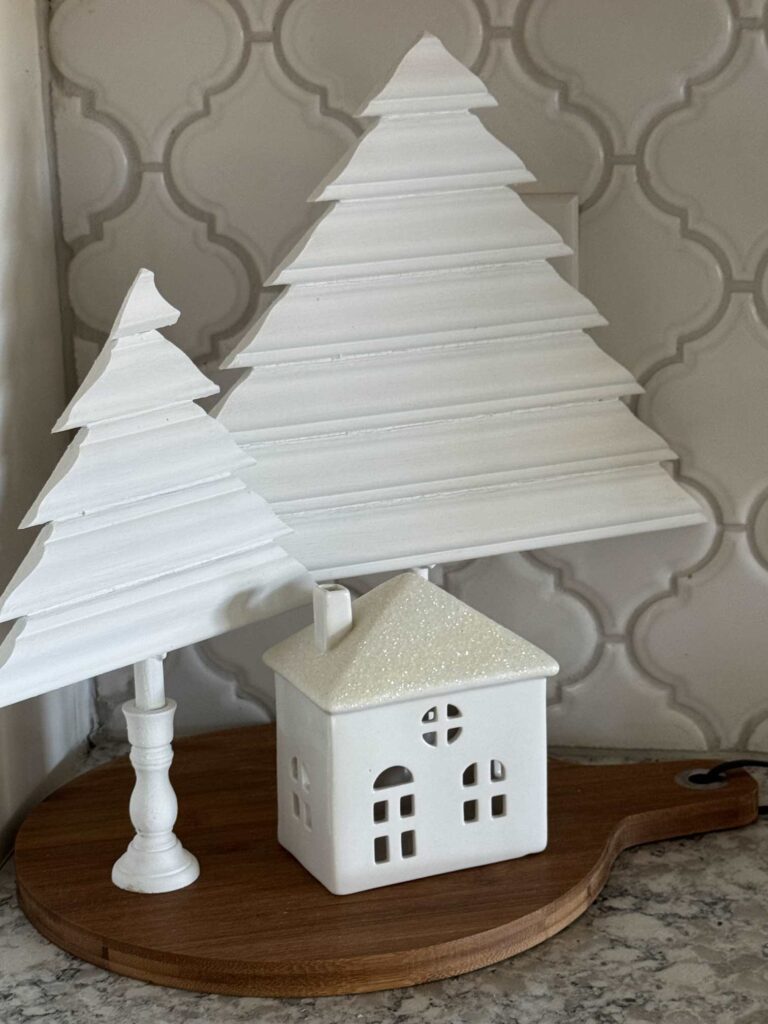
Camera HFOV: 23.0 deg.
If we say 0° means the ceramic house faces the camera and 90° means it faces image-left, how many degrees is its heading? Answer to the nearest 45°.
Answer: approximately 315°
